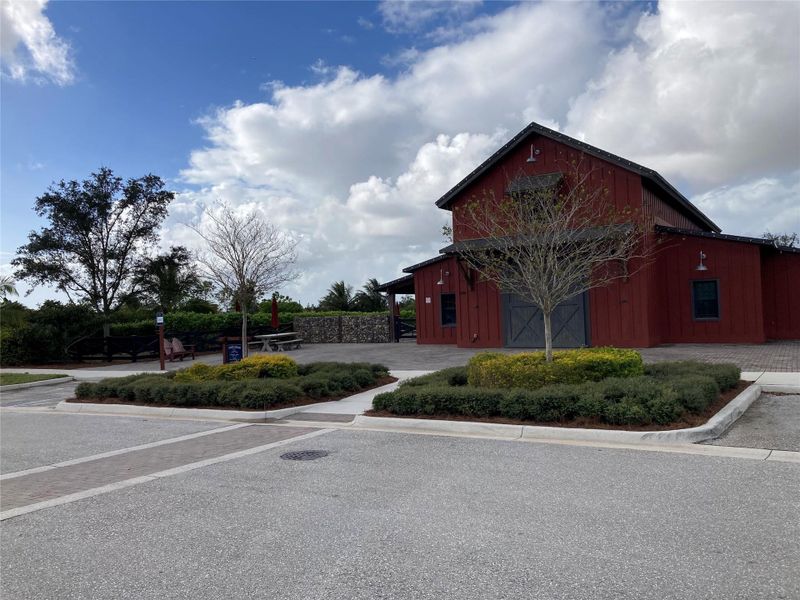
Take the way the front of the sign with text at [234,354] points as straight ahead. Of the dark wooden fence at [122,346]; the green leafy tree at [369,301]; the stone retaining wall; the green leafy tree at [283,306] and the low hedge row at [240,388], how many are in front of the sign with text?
1

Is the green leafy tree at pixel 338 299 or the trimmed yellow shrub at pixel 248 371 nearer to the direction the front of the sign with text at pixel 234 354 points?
the trimmed yellow shrub

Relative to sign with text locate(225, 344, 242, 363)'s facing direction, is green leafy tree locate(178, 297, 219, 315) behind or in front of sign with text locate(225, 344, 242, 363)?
behind

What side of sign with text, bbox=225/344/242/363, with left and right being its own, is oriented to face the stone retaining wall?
back

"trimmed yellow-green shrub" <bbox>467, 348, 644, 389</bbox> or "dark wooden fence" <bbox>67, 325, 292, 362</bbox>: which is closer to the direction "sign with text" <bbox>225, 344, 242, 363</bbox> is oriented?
the trimmed yellow-green shrub

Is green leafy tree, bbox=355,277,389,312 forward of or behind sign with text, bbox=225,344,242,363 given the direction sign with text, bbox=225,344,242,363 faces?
behind

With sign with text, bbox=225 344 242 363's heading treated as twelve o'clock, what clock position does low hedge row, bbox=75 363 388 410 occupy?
The low hedge row is roughly at 12 o'clock from the sign with text.

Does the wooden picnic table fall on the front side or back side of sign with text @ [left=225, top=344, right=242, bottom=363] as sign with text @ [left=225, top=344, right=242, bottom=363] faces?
on the back side

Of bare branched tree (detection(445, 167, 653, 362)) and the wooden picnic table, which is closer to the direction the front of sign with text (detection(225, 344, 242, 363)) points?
the bare branched tree

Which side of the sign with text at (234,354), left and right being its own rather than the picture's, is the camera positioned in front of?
front

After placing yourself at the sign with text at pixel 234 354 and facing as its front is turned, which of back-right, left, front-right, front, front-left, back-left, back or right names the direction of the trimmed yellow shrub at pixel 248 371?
front

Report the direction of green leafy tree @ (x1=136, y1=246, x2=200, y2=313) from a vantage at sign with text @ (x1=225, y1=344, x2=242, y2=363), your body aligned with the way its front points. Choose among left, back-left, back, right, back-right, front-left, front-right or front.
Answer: back

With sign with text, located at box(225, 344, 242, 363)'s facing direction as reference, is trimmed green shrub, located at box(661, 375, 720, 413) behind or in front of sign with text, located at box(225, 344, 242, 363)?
in front

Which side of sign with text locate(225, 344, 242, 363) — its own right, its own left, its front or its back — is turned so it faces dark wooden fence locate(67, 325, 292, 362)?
back

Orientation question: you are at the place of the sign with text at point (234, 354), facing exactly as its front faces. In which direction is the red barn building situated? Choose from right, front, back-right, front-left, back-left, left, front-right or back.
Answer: left

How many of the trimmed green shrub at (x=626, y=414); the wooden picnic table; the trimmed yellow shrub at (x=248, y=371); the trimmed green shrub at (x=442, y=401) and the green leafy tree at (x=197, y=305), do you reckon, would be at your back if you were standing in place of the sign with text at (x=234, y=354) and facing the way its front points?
2

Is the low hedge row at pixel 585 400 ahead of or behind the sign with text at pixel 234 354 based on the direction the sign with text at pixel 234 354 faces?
ahead

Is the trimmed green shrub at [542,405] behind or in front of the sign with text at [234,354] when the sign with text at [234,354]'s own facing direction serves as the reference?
in front
